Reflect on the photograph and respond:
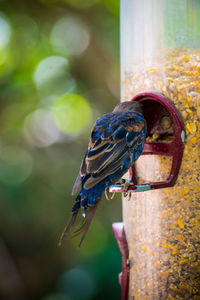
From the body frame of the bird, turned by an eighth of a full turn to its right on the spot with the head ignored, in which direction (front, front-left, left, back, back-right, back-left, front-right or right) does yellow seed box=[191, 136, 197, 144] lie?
front

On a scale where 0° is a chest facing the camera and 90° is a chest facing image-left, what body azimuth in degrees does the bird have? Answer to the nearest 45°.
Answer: approximately 225°
